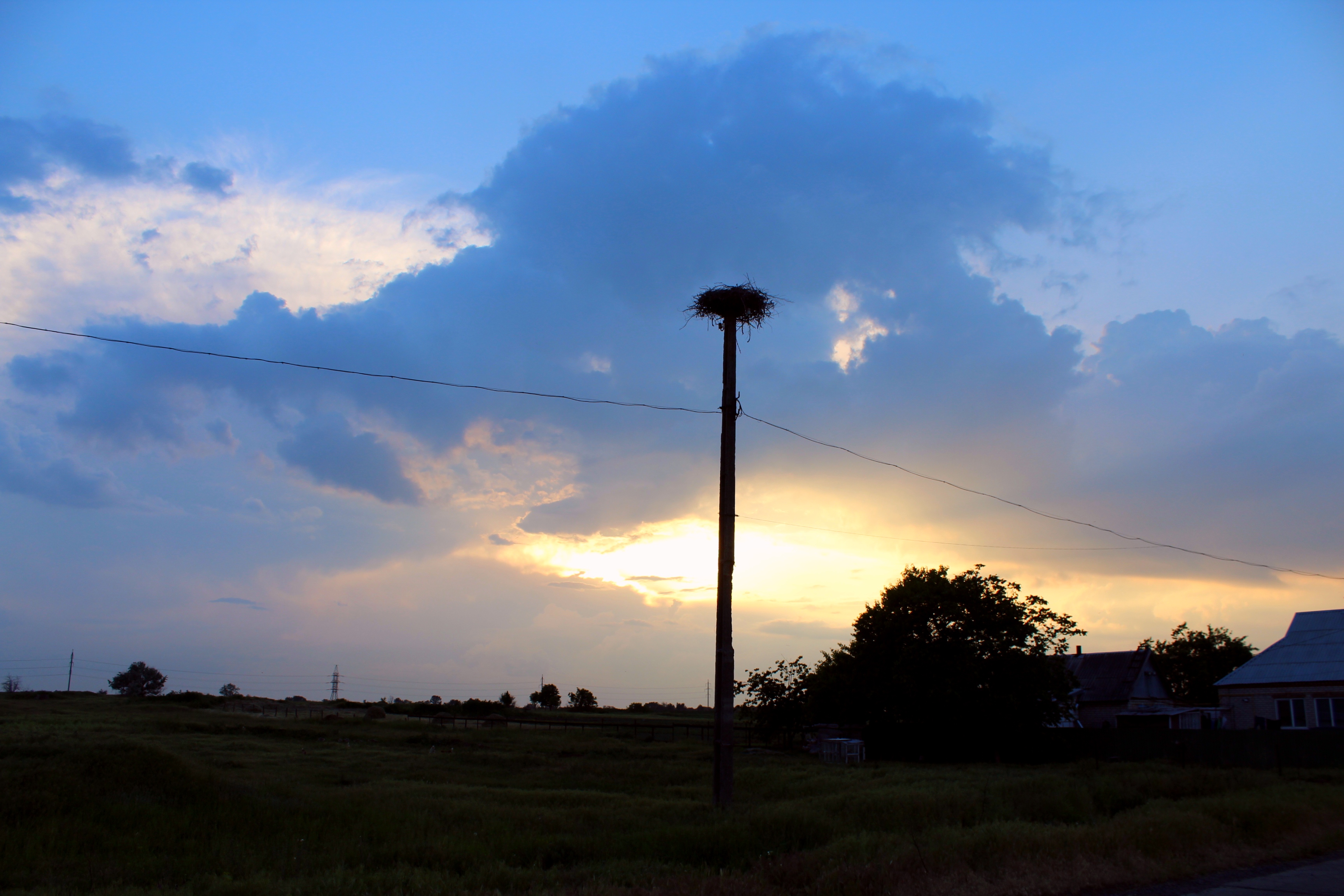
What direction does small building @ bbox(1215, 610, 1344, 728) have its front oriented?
toward the camera

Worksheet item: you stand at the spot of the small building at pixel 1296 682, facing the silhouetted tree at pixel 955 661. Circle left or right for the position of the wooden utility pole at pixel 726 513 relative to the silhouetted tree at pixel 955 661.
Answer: left

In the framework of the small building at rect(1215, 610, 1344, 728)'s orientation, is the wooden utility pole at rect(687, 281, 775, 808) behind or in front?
in front

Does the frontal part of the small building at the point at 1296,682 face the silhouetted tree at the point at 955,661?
no

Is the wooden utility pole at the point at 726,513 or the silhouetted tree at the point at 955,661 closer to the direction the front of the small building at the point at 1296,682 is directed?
the wooden utility pole
